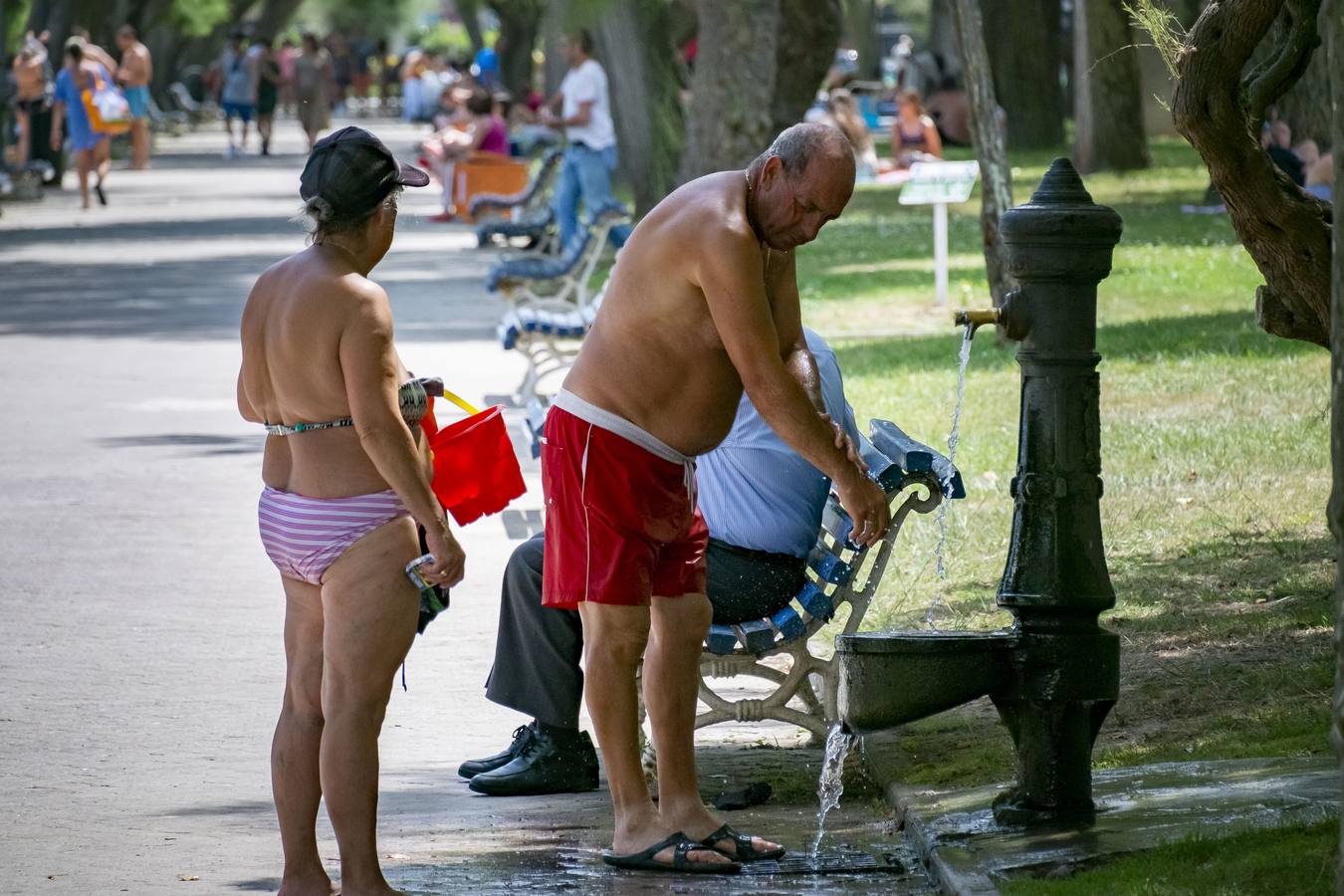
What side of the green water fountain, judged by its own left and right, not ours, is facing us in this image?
left

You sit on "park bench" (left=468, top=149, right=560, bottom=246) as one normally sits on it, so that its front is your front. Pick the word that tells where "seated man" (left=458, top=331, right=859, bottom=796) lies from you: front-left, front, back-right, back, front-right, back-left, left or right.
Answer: left

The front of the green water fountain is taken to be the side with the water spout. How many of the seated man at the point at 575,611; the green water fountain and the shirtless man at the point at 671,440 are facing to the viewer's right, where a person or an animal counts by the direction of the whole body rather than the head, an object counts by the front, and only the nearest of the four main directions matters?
1

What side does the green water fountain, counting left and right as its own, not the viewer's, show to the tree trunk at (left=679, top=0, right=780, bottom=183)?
right

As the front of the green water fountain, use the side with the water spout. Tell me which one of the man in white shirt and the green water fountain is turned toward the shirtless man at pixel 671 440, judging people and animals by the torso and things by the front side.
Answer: the green water fountain

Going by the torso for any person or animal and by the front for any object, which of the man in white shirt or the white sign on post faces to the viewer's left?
the man in white shirt

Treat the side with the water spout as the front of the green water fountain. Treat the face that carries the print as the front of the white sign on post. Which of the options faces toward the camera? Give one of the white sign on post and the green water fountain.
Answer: the white sign on post

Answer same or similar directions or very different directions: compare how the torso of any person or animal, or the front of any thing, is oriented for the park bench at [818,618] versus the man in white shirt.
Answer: same or similar directions

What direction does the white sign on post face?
toward the camera

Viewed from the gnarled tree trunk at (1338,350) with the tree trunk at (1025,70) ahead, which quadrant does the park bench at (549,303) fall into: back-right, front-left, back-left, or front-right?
front-left

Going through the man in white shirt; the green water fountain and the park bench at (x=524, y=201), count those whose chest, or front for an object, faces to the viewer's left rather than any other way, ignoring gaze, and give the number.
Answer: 3

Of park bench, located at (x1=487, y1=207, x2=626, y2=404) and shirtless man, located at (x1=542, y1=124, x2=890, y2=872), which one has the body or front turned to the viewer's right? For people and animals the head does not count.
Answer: the shirtless man

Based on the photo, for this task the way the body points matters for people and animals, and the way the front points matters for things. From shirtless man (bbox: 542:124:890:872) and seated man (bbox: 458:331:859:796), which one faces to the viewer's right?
the shirtless man

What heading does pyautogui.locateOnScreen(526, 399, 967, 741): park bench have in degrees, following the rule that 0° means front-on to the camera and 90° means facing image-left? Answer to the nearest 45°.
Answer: approximately 90°

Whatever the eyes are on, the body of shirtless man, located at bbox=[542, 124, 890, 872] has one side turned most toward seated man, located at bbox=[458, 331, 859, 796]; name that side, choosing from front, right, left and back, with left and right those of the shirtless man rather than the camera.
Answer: left

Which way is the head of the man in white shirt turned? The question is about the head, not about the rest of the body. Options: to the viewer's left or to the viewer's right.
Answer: to the viewer's left

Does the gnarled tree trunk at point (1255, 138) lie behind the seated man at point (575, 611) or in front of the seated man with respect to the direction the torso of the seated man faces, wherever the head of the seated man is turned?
behind

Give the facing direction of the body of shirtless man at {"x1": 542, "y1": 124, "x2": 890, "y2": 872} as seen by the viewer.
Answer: to the viewer's right

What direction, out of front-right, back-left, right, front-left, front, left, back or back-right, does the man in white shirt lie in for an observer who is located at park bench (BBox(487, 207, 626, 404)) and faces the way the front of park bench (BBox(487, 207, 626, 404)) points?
right

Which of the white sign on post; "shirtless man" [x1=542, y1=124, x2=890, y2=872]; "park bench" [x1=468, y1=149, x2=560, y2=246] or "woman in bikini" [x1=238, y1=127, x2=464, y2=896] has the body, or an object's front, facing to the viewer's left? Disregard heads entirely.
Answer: the park bench
